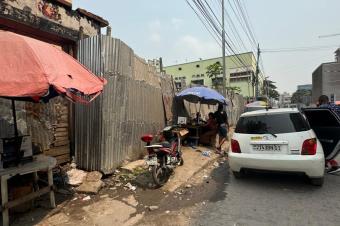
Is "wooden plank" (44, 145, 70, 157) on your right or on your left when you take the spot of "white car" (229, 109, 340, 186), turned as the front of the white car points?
on your left

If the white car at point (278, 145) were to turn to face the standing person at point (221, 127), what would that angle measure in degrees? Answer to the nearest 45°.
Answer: approximately 45° to its left

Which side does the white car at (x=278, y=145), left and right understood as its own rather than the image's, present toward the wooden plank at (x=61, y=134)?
left

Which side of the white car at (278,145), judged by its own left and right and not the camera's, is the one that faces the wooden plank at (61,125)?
left

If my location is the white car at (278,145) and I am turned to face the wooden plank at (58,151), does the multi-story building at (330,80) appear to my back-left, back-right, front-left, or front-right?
back-right

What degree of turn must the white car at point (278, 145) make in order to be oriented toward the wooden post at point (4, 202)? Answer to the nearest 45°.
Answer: approximately 135° to its left

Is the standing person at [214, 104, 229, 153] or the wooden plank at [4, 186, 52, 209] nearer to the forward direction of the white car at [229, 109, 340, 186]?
the standing person

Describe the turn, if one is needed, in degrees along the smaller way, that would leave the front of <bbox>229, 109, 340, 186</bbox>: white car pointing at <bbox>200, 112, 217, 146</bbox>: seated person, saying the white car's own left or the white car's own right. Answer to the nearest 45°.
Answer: approximately 45° to the white car's own left

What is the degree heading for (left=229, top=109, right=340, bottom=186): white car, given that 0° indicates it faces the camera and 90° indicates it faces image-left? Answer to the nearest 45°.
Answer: approximately 180°

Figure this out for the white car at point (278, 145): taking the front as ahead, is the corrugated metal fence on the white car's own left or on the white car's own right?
on the white car's own left

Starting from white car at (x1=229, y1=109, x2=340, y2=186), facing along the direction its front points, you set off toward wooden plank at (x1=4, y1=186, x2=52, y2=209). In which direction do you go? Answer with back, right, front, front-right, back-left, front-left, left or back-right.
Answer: back-left

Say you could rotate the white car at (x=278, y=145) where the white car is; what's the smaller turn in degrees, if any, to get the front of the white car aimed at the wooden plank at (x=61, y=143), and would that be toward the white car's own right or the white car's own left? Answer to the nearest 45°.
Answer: approximately 90° to the white car's own left

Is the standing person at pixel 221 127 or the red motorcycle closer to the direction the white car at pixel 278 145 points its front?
the standing person

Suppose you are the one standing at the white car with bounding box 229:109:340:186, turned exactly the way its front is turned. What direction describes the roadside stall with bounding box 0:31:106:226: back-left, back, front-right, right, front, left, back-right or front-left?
back-left
